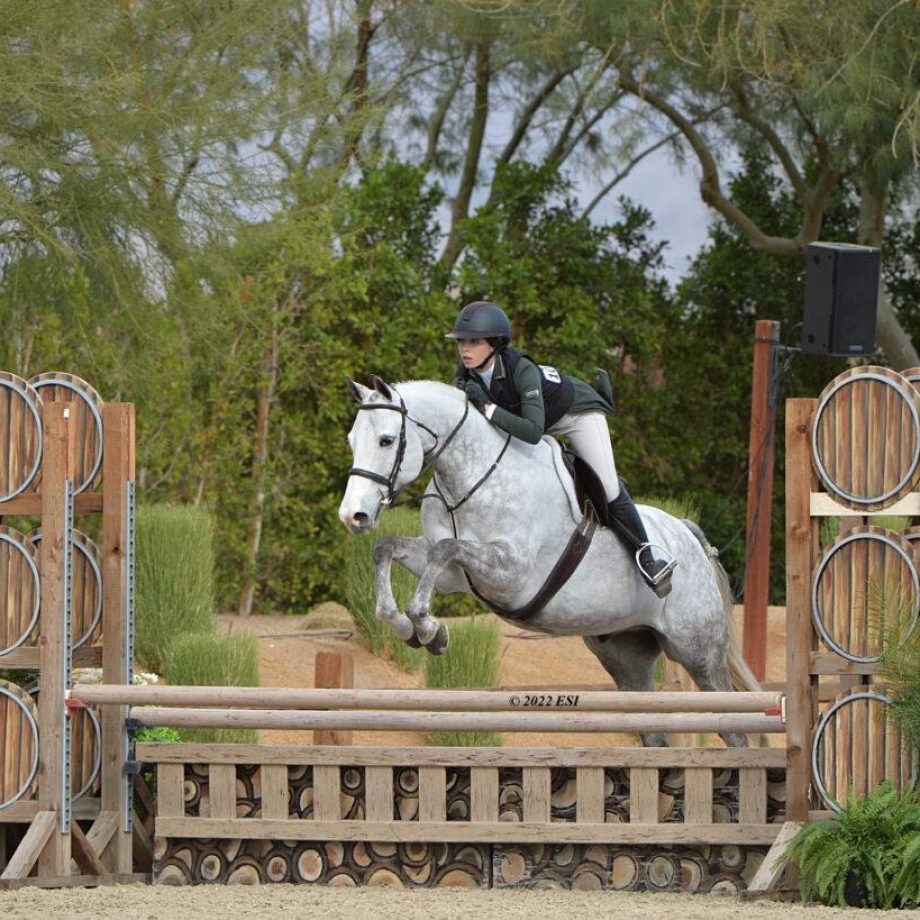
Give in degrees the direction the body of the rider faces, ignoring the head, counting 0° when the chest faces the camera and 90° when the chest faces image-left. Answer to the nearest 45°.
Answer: approximately 45°

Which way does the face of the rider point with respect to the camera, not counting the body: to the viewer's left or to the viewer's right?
to the viewer's left

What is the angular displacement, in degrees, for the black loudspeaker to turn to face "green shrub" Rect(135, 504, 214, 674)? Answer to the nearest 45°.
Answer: approximately 135° to its right

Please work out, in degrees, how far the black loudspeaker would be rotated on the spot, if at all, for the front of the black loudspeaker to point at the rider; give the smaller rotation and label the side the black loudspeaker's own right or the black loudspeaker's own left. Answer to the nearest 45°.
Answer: approximately 45° to the black loudspeaker's own right

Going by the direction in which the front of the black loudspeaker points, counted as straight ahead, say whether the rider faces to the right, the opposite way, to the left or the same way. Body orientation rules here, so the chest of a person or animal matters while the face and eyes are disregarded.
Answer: to the right

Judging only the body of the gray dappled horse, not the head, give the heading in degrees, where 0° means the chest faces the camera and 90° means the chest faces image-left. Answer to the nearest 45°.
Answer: approximately 45°

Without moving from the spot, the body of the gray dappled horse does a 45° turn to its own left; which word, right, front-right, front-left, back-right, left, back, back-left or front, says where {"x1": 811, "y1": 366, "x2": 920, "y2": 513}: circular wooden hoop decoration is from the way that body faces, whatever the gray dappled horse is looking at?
left
